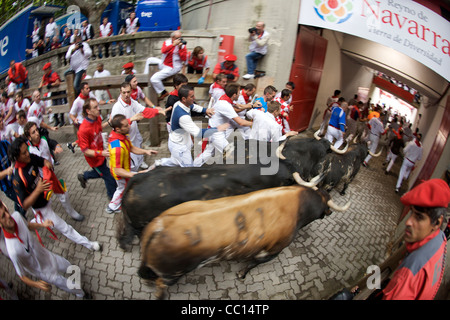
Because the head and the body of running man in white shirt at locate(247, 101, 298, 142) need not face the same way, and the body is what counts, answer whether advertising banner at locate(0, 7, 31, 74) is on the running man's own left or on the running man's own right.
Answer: on the running man's own left

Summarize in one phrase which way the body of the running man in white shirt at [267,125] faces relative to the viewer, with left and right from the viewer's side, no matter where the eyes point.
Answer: facing away from the viewer and to the right of the viewer

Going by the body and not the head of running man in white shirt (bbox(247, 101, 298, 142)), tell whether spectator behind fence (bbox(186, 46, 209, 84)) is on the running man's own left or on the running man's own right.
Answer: on the running man's own left

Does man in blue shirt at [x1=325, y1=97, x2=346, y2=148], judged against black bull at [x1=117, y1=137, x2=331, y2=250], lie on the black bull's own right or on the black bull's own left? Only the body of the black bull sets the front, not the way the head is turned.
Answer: on the black bull's own left

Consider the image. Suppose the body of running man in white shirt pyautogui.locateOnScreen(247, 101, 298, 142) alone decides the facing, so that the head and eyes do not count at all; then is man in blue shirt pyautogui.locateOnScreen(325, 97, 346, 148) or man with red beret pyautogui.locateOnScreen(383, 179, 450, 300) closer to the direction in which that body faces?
the man in blue shirt

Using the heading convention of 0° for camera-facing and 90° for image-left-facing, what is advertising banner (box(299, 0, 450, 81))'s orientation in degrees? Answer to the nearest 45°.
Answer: approximately 0°

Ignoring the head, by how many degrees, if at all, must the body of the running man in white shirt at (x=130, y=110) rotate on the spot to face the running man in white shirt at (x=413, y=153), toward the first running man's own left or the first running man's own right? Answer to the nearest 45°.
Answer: approximately 45° to the first running man's own left

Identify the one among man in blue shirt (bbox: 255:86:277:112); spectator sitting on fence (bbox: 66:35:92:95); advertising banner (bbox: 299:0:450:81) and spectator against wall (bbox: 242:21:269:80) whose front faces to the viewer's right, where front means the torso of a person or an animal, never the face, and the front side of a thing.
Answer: the man in blue shirt

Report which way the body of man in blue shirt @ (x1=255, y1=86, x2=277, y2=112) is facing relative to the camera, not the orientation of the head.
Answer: to the viewer's right

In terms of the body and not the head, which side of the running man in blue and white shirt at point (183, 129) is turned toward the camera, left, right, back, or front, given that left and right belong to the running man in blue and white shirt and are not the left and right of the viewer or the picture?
right
